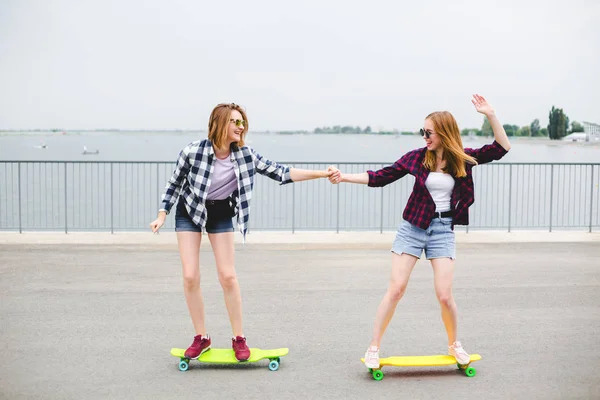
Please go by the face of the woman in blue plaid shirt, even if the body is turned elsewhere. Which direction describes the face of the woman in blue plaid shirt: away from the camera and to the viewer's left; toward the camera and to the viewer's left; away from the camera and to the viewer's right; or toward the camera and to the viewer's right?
toward the camera and to the viewer's right

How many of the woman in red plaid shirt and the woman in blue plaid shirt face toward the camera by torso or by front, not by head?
2

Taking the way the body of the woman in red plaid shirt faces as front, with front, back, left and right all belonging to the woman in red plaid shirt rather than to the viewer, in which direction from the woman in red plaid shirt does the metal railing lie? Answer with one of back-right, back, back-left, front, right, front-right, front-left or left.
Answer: back

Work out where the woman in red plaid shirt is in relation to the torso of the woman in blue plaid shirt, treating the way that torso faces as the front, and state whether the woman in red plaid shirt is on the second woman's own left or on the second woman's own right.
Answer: on the second woman's own left

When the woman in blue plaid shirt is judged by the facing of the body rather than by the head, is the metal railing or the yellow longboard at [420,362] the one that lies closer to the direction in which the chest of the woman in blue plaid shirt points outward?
the yellow longboard

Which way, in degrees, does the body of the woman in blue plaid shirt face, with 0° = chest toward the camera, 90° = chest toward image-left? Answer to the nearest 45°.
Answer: approximately 0°

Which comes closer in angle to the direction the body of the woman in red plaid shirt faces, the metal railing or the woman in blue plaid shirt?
the woman in blue plaid shirt

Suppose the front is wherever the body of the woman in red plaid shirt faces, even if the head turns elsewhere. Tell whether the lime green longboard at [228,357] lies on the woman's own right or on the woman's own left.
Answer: on the woman's own right

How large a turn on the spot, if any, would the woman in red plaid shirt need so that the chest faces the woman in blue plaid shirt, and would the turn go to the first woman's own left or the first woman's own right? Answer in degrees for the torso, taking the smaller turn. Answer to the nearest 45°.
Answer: approximately 90° to the first woman's own right

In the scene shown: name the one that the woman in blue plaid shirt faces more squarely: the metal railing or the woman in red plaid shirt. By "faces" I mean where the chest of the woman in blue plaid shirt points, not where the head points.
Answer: the woman in red plaid shirt

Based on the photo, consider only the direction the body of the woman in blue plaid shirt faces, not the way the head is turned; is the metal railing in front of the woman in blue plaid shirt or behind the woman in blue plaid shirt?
behind

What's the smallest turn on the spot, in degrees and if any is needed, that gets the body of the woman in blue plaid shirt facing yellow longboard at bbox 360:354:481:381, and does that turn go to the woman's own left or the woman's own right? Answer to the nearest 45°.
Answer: approximately 90° to the woman's own left
